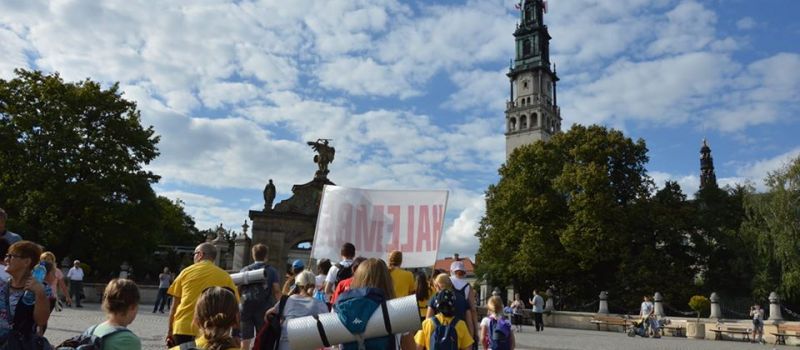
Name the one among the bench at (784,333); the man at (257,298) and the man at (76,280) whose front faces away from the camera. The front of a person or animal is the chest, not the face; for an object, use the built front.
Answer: the man at (257,298)

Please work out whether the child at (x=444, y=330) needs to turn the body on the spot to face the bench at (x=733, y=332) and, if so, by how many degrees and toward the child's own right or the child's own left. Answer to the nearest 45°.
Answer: approximately 45° to the child's own right

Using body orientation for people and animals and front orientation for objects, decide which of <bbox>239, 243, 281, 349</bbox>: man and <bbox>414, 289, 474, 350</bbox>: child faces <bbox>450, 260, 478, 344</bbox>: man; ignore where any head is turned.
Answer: the child

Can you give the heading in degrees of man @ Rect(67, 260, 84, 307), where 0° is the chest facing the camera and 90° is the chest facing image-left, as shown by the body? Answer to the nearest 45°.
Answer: approximately 315°

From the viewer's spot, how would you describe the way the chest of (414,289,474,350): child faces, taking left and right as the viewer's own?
facing away from the viewer

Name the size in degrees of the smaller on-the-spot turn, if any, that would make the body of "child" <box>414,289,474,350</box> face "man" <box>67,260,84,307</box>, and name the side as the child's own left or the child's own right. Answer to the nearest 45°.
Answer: approximately 45° to the child's own left

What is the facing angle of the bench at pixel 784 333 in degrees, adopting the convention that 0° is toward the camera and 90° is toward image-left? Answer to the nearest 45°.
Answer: approximately 45°
